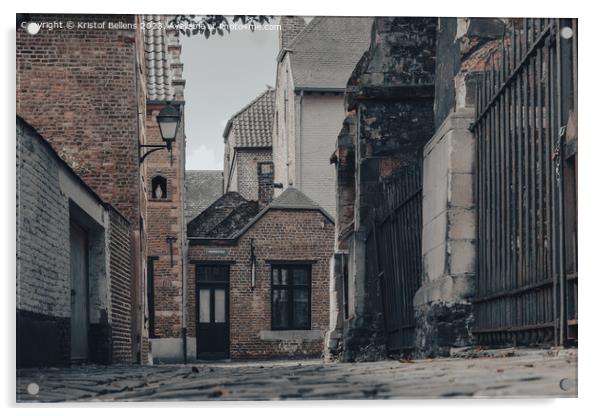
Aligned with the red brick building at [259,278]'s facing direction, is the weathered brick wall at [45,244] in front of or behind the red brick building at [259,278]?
in front

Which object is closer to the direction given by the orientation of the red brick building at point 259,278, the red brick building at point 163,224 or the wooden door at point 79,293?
the wooden door

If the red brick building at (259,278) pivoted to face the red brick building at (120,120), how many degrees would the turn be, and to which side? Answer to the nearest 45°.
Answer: approximately 45° to its right

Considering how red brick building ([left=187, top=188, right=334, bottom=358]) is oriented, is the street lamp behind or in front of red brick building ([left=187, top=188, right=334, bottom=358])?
in front

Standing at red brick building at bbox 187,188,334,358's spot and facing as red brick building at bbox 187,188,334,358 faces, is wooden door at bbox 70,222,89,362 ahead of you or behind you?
ahead

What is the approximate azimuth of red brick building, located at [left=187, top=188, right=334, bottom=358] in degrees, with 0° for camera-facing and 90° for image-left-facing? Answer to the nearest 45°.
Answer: approximately 0°
